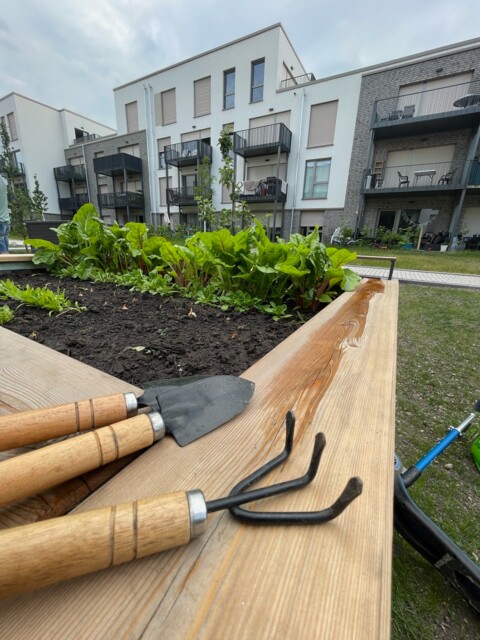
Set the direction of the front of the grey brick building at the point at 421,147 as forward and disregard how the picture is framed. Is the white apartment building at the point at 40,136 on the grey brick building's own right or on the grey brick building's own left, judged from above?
on the grey brick building's own right

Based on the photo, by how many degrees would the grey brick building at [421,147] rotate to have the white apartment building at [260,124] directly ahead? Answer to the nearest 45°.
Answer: approximately 45° to its right

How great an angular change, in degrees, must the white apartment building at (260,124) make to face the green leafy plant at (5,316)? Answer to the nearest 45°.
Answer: approximately 45° to its left

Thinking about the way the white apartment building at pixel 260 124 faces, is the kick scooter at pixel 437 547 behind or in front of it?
in front

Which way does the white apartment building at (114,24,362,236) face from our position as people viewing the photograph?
facing the viewer and to the left of the viewer

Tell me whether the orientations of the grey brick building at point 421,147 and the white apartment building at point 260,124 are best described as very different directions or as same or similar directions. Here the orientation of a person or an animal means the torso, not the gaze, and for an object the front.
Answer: same or similar directions

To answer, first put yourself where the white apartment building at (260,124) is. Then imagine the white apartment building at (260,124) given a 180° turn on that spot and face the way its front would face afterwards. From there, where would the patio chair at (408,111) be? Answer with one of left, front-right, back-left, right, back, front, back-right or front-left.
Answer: right

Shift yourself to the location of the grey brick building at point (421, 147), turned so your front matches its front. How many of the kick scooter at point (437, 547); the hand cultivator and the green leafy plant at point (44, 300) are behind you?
0

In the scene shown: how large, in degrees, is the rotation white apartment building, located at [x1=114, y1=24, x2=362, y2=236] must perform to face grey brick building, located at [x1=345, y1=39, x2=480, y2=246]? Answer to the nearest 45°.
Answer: approximately 90° to its left

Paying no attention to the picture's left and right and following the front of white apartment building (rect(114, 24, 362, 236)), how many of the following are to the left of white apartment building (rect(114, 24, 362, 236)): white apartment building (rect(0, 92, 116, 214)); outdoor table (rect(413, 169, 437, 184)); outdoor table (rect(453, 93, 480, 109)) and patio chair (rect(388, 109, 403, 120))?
3

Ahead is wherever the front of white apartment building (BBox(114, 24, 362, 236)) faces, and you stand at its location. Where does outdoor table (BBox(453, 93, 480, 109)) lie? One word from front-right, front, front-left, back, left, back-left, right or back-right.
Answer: left

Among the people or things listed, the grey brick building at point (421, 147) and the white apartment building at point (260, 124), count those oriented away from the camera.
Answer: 0

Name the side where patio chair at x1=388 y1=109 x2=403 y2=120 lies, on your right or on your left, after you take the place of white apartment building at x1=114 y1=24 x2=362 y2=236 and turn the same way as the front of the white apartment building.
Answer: on your left

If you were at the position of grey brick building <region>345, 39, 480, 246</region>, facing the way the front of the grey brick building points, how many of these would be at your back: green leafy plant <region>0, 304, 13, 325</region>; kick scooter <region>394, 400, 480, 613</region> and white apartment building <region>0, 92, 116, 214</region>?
0
